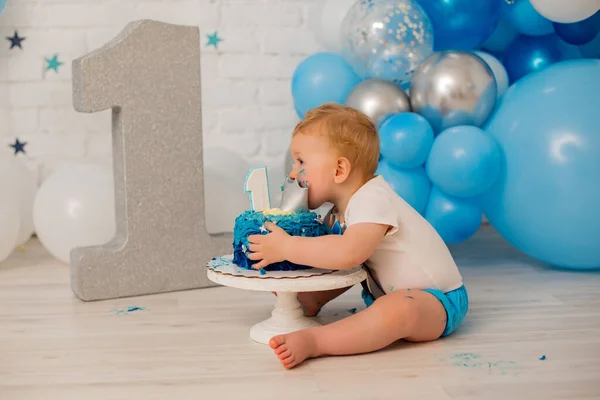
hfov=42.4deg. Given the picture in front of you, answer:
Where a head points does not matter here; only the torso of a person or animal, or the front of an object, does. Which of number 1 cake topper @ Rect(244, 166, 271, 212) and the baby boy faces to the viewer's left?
the baby boy

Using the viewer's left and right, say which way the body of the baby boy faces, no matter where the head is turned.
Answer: facing to the left of the viewer

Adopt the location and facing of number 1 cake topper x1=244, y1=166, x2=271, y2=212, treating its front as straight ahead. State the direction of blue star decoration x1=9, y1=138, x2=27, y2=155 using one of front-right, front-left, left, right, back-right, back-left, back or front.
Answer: back-right

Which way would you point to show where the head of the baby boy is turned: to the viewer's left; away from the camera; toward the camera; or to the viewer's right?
to the viewer's left

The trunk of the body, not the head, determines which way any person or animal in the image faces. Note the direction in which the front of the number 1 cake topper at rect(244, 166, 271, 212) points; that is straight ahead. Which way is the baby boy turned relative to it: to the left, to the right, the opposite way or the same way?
to the right

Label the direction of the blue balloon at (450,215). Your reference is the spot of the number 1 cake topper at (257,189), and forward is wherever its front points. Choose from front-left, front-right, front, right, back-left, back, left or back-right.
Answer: back-left

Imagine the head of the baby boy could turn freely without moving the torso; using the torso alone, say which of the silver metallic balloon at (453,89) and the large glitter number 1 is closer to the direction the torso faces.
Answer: the large glitter number 1

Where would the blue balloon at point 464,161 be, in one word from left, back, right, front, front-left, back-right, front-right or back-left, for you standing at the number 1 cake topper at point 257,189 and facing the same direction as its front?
back-left

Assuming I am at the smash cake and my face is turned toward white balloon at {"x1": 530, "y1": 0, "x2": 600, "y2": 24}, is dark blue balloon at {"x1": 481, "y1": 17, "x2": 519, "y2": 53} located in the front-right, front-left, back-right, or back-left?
front-left

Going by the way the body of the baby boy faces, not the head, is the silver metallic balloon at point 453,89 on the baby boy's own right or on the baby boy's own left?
on the baby boy's own right

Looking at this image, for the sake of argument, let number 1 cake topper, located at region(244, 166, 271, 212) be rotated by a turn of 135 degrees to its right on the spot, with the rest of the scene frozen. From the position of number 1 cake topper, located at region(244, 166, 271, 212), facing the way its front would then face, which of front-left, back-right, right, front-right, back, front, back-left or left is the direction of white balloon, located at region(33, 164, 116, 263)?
front

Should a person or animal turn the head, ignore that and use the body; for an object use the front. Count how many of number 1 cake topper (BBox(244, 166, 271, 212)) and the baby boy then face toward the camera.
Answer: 1

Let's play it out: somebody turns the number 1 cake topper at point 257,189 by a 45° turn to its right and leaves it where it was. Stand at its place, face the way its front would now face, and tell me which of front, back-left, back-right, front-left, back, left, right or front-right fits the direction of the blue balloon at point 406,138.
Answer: back

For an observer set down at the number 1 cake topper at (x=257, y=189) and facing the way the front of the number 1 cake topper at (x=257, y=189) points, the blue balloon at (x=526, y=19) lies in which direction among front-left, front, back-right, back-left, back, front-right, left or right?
back-left

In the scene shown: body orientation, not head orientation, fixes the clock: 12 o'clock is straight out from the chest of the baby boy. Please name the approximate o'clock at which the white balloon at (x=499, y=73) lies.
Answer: The white balloon is roughly at 4 o'clock from the baby boy.

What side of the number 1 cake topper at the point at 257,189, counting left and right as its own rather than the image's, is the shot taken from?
front

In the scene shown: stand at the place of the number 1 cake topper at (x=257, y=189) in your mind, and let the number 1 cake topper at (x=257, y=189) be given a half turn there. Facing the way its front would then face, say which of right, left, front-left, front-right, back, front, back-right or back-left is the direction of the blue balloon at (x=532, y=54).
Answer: front-right

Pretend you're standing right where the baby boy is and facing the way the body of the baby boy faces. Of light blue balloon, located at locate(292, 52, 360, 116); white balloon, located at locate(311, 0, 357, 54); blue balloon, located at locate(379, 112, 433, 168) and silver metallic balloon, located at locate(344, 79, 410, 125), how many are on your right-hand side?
4

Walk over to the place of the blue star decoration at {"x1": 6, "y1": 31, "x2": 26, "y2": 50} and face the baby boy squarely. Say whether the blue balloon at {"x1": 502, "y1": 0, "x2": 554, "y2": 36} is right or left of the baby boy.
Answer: left
